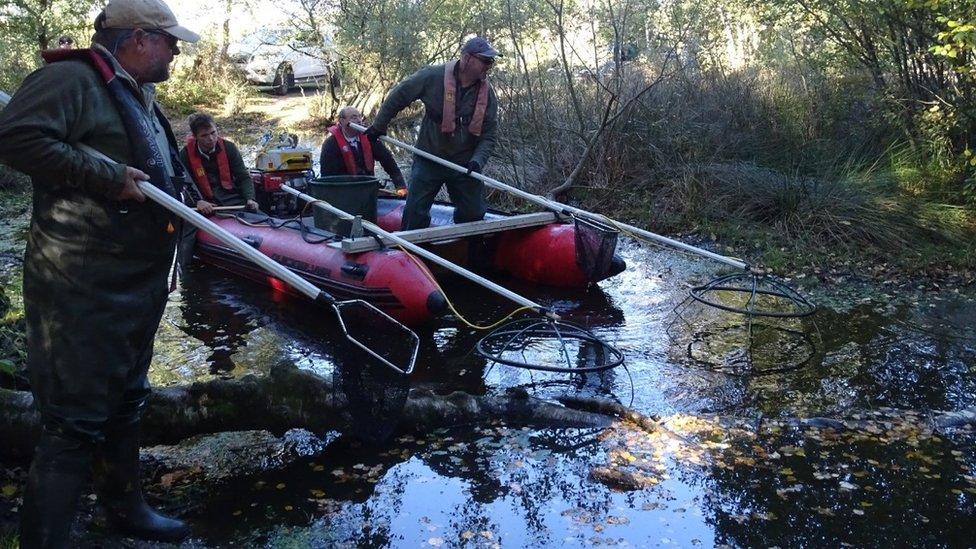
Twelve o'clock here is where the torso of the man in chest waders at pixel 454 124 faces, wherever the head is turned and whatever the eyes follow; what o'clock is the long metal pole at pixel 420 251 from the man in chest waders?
The long metal pole is roughly at 2 o'clock from the man in chest waders.

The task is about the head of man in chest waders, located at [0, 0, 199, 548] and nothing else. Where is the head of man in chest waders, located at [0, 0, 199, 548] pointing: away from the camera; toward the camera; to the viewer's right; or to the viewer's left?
to the viewer's right

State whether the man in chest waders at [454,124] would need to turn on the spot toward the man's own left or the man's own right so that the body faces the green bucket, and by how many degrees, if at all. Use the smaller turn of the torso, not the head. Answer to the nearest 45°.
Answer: approximately 135° to the man's own right

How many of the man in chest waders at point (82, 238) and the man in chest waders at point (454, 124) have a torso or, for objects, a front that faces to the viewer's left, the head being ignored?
0

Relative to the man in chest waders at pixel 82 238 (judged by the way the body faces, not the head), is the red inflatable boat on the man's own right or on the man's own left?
on the man's own left

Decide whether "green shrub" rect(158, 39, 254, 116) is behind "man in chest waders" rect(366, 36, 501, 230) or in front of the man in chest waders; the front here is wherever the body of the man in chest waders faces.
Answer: behind

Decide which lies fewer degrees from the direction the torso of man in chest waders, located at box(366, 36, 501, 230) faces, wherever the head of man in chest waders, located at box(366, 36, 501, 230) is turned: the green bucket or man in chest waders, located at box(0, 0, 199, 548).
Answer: the man in chest waders

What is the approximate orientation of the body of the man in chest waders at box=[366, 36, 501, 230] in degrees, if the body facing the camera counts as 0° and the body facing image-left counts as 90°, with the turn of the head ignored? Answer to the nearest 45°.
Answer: approximately 315°

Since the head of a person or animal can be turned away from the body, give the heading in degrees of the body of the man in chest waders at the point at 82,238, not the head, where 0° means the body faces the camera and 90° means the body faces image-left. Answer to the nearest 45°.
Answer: approximately 270°

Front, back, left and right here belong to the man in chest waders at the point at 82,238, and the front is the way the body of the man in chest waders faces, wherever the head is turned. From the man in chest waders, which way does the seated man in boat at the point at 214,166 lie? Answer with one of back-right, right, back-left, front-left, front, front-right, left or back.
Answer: left

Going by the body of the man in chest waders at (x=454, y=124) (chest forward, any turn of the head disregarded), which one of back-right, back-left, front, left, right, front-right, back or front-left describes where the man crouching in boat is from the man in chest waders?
back
